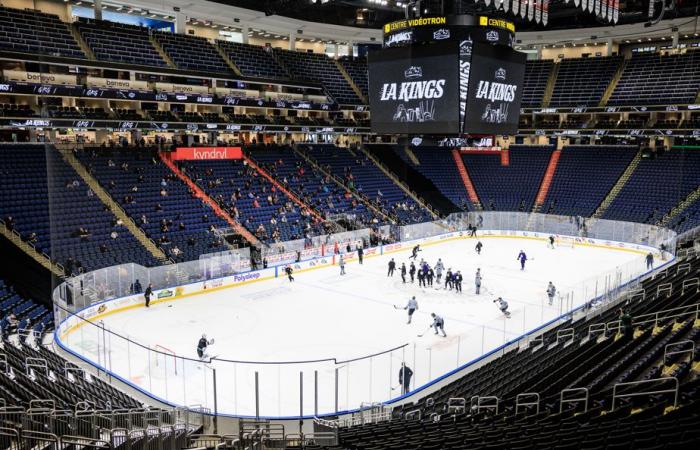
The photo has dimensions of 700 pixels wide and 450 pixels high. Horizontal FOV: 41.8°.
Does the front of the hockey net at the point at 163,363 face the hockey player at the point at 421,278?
yes

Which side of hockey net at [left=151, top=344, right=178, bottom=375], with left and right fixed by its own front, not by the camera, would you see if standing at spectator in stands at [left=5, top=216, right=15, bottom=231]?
left

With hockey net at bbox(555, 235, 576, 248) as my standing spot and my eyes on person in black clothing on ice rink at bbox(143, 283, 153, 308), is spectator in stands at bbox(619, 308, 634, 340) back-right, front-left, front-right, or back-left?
front-left

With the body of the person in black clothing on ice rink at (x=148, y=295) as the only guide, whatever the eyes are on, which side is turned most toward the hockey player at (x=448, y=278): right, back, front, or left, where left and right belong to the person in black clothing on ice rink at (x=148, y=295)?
front

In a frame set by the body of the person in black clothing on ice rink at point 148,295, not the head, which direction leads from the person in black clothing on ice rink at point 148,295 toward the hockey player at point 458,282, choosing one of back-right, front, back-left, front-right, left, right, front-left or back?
front

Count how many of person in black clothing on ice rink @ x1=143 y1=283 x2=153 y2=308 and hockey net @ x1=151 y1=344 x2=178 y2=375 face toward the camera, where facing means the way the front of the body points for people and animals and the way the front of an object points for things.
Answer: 0

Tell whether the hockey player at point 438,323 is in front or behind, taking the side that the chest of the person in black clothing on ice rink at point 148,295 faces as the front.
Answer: in front

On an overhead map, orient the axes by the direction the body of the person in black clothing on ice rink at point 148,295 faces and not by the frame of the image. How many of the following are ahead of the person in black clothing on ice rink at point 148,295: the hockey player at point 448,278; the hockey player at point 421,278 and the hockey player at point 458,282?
3

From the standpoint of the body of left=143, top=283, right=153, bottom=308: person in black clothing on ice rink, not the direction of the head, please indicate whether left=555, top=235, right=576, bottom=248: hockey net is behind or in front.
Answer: in front

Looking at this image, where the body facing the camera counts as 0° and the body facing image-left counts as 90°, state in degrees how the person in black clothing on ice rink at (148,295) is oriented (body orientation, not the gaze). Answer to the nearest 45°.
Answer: approximately 270°

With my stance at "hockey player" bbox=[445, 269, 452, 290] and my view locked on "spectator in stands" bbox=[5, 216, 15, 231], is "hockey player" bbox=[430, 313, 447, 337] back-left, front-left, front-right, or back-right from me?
front-left

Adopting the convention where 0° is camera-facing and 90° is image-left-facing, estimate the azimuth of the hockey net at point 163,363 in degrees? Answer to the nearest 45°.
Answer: approximately 225°

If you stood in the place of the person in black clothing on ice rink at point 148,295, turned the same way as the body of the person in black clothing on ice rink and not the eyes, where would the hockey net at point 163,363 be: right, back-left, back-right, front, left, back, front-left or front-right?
right

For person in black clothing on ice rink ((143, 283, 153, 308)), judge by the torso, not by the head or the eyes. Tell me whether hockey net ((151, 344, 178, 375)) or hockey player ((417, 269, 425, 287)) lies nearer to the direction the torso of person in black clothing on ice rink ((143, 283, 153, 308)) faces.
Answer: the hockey player
